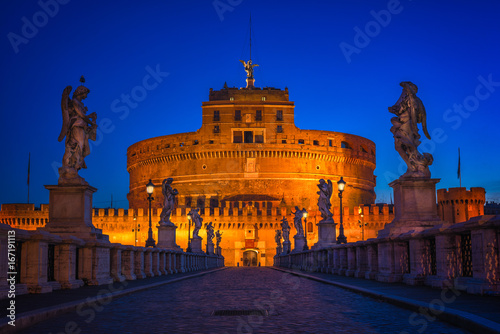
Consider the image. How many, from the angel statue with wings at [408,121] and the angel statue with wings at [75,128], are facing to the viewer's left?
1

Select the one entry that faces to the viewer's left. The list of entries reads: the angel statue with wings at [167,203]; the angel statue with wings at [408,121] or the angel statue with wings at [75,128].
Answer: the angel statue with wings at [408,121]

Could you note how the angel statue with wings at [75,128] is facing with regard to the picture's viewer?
facing to the right of the viewer

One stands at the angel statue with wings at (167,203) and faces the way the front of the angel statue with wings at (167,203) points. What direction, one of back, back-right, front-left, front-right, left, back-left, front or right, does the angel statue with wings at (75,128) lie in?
right

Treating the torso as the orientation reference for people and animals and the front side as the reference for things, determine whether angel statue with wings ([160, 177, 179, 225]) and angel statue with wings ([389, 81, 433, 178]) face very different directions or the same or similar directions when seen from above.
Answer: very different directions

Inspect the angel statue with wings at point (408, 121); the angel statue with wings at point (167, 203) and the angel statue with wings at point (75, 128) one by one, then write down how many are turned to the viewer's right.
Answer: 2

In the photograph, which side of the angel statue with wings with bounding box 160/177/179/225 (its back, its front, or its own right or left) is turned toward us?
right

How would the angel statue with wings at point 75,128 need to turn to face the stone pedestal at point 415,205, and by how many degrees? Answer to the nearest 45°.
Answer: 0° — it already faces it

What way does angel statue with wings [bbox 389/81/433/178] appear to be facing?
to the viewer's left
